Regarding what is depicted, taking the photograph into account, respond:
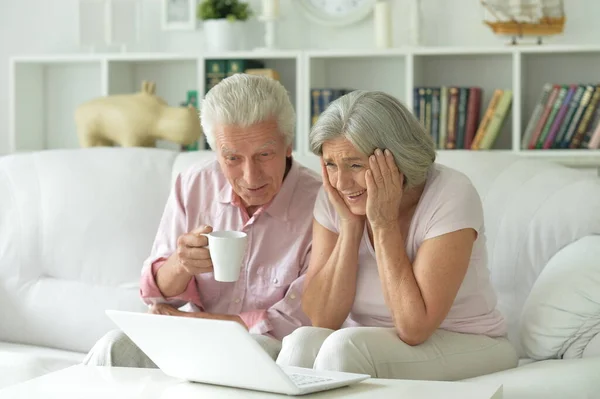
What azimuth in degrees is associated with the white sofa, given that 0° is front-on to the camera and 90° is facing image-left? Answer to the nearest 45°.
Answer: approximately 0°

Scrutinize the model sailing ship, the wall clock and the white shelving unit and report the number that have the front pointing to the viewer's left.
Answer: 1

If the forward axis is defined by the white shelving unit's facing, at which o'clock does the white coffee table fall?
The white coffee table is roughly at 12 o'clock from the white shelving unit.

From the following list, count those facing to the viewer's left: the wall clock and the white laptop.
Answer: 0

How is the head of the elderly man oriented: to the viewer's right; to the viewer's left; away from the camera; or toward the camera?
toward the camera

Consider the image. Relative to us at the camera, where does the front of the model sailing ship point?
facing to the left of the viewer

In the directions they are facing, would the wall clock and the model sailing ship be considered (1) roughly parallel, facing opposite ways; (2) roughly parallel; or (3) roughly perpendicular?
roughly perpendicular

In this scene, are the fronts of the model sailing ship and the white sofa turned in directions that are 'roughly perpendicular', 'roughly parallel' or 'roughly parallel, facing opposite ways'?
roughly perpendicular

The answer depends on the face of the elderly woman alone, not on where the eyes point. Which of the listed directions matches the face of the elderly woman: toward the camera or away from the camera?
toward the camera

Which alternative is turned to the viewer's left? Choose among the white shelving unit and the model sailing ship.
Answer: the model sailing ship

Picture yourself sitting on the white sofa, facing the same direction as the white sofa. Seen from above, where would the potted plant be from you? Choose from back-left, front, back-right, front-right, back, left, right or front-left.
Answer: back

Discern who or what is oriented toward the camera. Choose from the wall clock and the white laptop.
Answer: the wall clock

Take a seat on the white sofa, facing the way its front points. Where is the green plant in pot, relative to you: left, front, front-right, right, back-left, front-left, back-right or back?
back

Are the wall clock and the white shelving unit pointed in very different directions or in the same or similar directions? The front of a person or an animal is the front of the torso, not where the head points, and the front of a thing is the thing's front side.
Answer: same or similar directions

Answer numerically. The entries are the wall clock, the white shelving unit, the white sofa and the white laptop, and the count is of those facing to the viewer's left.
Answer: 0

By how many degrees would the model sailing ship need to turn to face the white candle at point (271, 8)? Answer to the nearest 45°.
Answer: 0° — it already faces it

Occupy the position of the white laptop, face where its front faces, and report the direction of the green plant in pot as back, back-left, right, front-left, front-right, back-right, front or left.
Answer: front-left
